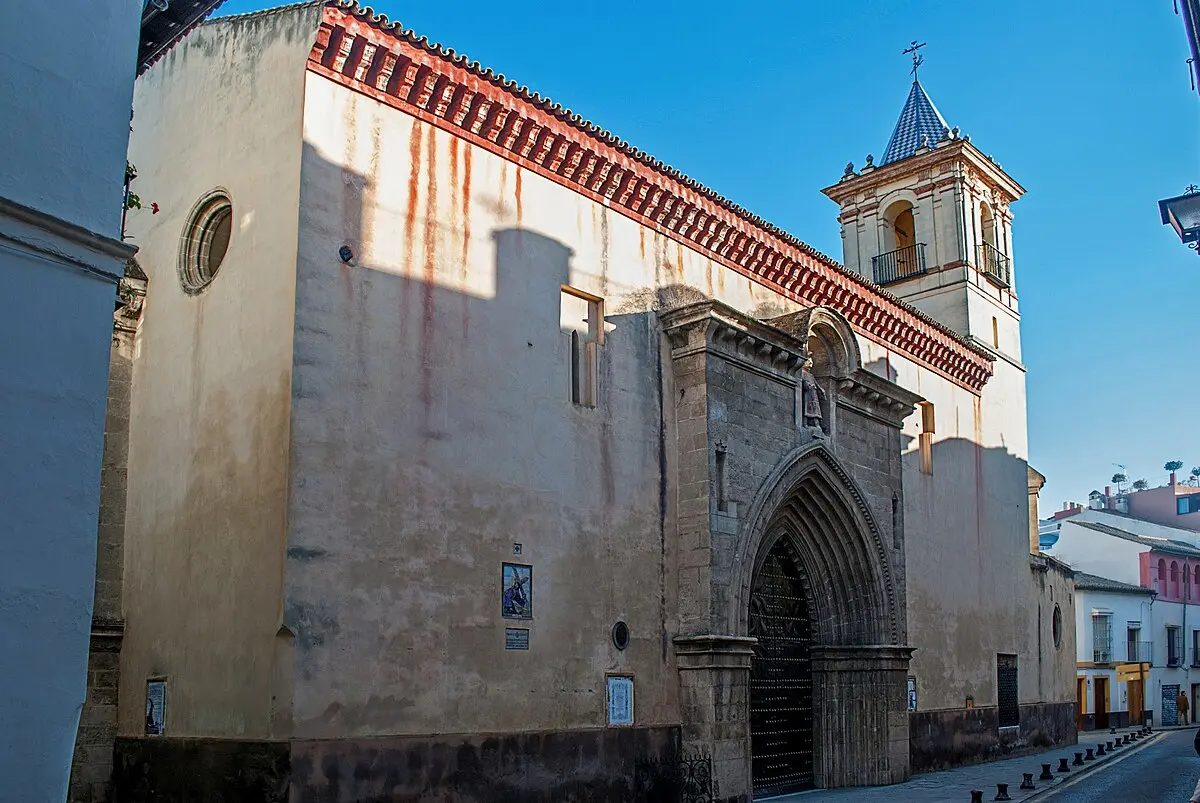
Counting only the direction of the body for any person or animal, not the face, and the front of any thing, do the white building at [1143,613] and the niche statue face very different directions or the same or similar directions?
same or similar directions

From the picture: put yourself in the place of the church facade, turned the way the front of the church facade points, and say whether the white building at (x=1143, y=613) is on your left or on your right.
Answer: on your left

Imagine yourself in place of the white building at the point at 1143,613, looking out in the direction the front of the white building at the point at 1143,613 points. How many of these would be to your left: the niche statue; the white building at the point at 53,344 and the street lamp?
0

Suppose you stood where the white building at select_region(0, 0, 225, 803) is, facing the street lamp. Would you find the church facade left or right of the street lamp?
left

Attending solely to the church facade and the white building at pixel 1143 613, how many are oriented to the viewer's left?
0

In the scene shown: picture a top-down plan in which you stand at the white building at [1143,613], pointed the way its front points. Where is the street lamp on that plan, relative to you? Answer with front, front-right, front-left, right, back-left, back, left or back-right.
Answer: front-right

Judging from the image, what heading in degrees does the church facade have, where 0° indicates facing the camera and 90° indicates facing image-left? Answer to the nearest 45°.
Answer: approximately 315°

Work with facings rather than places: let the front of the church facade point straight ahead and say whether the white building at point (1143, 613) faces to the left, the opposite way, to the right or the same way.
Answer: the same way

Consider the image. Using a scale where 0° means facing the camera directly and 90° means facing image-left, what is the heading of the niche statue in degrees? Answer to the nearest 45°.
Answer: approximately 315°

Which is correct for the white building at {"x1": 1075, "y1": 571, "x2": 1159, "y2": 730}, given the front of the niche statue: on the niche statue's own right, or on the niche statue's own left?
on the niche statue's own left

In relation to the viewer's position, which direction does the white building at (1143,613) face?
facing the viewer and to the right of the viewer

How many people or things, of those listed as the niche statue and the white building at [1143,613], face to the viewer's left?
0

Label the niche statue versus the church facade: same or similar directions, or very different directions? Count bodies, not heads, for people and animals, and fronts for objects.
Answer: same or similar directions

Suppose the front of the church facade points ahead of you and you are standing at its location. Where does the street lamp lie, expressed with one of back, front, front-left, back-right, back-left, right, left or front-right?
front
